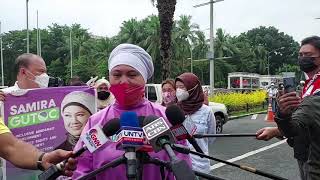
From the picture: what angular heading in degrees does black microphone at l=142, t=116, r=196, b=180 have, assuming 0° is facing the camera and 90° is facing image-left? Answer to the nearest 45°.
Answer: approximately 135°

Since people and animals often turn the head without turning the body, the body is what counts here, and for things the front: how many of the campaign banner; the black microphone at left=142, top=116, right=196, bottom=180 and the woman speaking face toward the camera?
2

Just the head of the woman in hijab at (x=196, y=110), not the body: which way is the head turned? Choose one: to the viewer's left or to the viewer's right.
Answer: to the viewer's left

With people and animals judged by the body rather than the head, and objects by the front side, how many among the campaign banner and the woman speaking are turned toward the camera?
2

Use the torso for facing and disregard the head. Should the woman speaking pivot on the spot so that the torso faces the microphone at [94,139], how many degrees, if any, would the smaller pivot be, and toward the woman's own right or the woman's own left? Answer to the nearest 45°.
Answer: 0° — they already face it

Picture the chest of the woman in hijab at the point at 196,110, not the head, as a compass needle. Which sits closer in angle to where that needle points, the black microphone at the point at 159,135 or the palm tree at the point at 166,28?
the black microphone

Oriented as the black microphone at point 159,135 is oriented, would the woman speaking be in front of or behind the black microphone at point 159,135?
in front

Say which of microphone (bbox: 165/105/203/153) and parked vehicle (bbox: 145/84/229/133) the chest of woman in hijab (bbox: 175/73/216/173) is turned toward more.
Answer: the microphone

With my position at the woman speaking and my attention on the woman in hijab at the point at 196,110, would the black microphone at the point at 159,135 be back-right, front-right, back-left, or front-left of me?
back-right

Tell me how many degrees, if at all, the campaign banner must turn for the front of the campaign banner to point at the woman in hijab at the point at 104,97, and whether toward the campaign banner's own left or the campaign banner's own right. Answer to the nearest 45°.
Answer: approximately 135° to the campaign banner's own left
